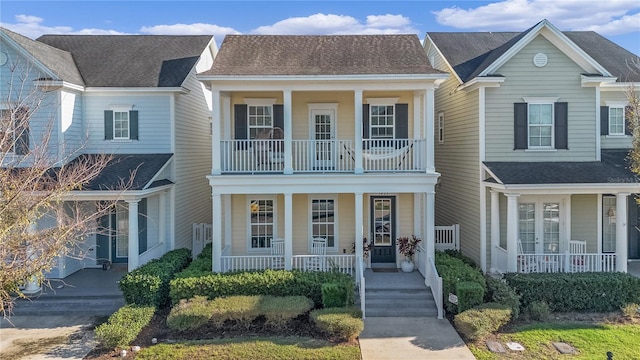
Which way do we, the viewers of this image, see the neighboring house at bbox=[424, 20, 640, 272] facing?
facing the viewer

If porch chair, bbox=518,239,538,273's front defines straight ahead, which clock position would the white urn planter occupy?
The white urn planter is roughly at 4 o'clock from the porch chair.

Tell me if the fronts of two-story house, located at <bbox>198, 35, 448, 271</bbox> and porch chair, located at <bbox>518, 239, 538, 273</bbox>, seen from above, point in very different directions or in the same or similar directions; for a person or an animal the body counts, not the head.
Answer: same or similar directions

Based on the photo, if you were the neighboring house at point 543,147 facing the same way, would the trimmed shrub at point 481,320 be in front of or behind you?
in front

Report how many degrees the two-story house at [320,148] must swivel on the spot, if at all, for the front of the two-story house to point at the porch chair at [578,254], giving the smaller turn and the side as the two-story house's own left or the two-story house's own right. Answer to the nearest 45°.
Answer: approximately 90° to the two-story house's own left

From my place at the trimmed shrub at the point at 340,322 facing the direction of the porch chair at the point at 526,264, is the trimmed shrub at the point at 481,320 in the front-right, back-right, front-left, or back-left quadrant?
front-right

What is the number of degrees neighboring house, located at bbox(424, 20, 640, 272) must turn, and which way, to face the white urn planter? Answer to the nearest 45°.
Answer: approximately 45° to its right

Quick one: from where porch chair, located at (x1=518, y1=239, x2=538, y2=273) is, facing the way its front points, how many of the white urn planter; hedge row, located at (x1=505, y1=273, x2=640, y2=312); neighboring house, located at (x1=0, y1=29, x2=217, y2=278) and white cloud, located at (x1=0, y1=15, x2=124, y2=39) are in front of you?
1

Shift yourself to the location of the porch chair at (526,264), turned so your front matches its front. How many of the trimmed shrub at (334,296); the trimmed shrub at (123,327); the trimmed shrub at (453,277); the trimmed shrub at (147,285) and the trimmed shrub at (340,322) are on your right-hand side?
5

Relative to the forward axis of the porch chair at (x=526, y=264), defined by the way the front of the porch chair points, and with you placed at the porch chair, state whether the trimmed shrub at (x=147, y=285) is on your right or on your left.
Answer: on your right

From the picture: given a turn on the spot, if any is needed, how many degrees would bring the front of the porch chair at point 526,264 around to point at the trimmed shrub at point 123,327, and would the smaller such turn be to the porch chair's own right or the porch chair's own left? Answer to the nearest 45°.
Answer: approximately 90° to the porch chair's own right

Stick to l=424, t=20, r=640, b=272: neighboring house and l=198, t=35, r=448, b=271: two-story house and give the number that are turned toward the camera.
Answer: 2

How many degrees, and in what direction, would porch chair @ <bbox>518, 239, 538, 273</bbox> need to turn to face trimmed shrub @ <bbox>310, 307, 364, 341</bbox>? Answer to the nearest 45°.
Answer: approximately 90° to its right

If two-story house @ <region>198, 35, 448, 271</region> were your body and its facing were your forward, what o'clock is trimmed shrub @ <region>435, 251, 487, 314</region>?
The trimmed shrub is roughly at 10 o'clock from the two-story house.

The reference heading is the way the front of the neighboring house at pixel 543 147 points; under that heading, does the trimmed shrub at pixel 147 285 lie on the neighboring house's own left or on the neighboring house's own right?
on the neighboring house's own right

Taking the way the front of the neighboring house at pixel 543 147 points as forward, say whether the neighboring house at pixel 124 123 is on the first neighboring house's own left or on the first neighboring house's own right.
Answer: on the first neighboring house's own right

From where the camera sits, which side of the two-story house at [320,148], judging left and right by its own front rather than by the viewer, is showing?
front

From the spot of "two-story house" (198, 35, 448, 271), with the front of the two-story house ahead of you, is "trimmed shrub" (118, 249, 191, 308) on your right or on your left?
on your right
